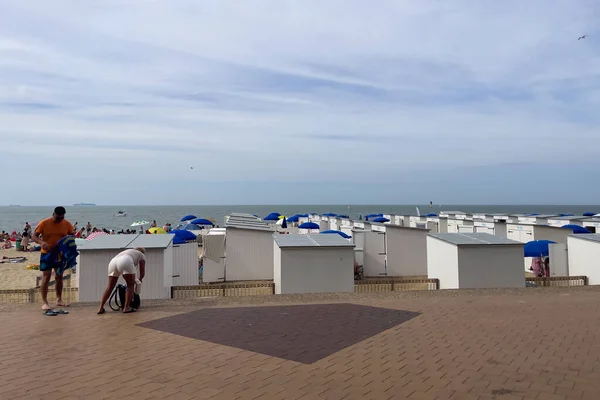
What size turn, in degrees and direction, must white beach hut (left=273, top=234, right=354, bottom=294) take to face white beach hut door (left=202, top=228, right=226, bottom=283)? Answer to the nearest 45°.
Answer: approximately 45° to its left

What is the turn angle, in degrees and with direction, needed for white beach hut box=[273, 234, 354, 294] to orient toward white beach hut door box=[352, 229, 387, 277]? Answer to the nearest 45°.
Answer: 0° — it already faces it

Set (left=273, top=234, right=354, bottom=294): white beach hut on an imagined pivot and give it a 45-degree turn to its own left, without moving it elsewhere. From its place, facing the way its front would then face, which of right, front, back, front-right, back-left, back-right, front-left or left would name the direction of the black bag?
left

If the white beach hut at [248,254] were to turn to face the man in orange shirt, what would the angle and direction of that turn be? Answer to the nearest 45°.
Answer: approximately 90° to its left

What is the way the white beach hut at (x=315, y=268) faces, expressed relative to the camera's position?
facing away from the viewer

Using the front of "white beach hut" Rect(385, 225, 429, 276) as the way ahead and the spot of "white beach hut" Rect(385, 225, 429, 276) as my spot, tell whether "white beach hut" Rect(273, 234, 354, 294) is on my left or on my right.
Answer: on my left

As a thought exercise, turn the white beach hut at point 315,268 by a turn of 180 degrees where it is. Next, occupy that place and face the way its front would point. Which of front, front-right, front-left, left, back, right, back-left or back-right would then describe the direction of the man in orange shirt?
front-right
